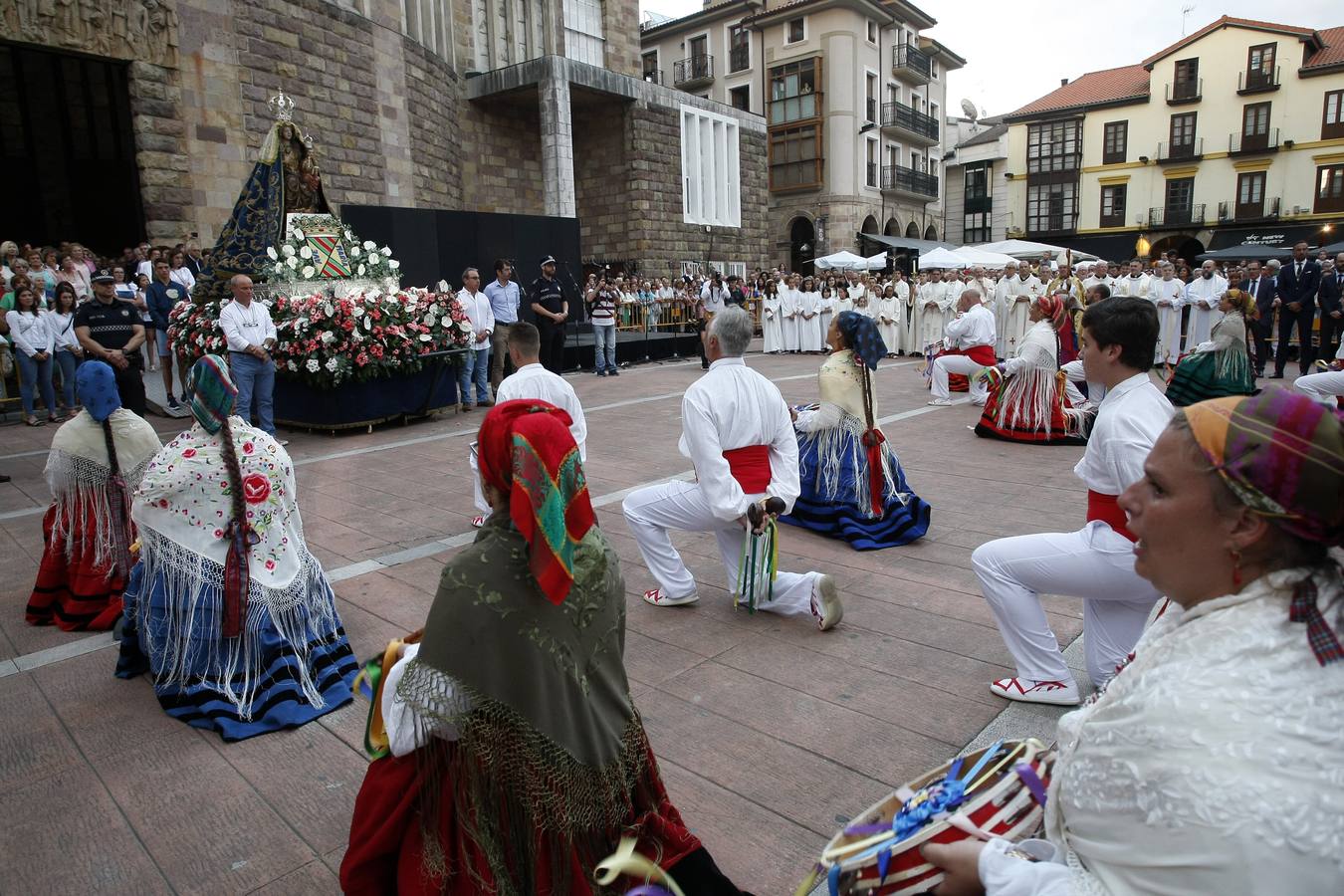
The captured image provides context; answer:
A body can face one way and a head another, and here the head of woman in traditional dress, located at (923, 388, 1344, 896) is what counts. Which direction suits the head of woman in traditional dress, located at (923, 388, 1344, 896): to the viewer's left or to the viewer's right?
to the viewer's left

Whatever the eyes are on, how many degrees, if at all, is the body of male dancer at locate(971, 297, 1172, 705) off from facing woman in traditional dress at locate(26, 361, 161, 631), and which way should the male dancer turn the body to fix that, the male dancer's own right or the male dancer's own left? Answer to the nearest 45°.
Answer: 0° — they already face them

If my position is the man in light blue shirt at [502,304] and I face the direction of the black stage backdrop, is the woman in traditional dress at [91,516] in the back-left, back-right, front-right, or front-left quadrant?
back-left

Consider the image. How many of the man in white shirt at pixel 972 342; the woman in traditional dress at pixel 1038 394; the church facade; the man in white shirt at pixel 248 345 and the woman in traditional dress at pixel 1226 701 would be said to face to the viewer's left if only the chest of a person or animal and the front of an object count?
3

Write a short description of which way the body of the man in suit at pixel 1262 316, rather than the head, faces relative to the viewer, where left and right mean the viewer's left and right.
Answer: facing the viewer and to the left of the viewer

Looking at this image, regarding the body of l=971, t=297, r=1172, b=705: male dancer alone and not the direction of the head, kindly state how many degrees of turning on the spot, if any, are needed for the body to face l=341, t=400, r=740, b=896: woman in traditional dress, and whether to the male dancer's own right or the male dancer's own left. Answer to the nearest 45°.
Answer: approximately 45° to the male dancer's own left

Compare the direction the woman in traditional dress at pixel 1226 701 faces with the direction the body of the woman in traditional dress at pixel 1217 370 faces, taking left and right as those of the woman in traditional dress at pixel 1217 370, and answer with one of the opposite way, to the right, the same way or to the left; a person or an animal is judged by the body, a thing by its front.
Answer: the same way

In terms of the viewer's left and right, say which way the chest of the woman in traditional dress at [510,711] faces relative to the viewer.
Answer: facing away from the viewer and to the left of the viewer

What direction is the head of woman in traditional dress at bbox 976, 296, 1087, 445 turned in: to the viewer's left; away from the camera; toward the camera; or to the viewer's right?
to the viewer's left

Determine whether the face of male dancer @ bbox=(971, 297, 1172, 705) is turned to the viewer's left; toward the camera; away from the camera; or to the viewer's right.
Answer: to the viewer's left

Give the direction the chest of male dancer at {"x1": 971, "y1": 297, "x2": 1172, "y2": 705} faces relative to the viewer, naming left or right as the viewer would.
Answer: facing to the left of the viewer

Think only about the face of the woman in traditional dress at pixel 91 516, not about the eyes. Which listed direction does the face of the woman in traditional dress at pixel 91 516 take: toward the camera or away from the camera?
away from the camera

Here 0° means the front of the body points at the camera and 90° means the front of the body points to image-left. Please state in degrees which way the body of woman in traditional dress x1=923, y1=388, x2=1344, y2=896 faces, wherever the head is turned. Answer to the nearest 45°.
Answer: approximately 90°

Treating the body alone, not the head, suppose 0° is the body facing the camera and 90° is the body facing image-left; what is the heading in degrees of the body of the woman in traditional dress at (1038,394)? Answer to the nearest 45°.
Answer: approximately 90°
